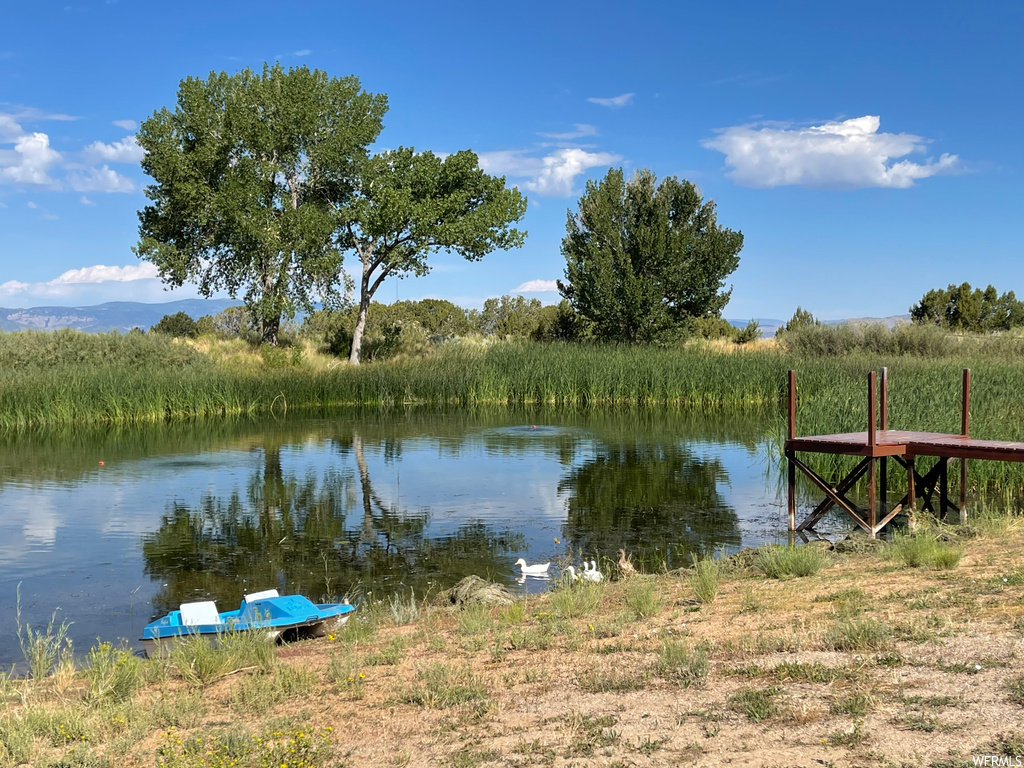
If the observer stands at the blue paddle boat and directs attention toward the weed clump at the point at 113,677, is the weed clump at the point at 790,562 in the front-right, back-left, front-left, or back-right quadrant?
back-left

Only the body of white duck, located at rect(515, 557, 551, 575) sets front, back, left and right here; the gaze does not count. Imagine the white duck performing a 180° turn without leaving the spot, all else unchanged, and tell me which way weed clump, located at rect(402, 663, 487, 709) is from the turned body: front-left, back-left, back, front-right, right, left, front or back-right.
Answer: right

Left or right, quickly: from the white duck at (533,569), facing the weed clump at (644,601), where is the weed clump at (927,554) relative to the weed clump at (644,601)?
left

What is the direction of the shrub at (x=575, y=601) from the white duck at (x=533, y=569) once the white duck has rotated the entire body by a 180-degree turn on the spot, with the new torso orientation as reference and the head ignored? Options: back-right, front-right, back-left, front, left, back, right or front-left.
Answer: right

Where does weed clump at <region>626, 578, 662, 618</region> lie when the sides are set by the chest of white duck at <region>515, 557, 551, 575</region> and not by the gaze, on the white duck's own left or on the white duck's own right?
on the white duck's own left

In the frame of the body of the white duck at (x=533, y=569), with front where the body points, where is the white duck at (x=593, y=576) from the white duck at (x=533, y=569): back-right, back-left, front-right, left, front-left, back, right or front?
back-left

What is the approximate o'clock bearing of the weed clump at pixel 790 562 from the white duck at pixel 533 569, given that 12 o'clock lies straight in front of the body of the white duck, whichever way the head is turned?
The weed clump is roughly at 7 o'clock from the white duck.

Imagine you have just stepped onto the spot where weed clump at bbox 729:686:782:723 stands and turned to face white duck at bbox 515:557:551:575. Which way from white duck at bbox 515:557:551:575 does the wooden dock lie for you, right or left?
right

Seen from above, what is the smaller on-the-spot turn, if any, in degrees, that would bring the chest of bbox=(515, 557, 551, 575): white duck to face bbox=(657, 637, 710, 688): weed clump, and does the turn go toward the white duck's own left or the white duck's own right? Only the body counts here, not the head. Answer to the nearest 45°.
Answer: approximately 90° to the white duck's own left

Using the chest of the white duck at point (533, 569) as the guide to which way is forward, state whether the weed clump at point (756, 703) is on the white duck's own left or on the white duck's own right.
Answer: on the white duck's own left

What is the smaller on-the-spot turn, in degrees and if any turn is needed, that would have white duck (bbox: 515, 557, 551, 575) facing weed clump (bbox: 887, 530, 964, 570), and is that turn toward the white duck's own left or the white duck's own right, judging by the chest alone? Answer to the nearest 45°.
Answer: approximately 135° to the white duck's own left

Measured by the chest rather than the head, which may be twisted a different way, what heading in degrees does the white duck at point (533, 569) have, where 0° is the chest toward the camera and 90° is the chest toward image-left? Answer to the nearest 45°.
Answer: approximately 90°

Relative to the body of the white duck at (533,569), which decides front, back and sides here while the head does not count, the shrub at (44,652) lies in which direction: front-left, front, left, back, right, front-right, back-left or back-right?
front-left

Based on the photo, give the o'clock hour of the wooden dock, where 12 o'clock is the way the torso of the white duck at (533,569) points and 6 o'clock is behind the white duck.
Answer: The wooden dock is roughly at 5 o'clock from the white duck.
